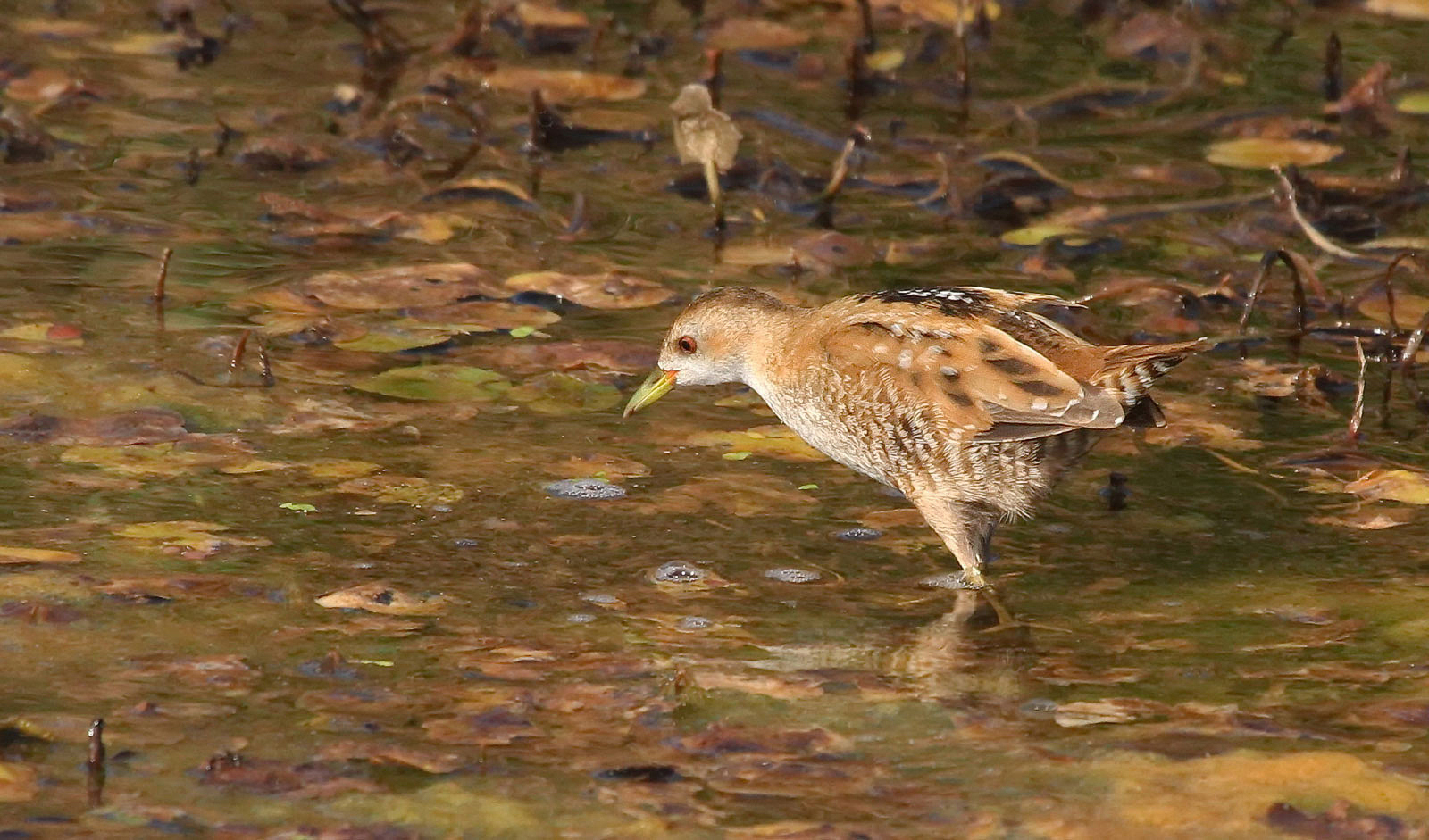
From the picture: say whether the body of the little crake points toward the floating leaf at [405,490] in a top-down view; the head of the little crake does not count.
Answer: yes

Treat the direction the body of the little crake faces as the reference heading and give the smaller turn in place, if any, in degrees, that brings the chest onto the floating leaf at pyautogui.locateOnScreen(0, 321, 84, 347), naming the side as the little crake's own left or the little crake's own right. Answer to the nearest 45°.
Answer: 0° — it already faces it

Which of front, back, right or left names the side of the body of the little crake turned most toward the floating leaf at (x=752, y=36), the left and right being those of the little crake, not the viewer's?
right

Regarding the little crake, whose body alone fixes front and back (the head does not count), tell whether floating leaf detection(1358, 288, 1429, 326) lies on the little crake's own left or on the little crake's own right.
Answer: on the little crake's own right

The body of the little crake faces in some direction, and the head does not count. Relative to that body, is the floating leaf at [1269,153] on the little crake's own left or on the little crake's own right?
on the little crake's own right

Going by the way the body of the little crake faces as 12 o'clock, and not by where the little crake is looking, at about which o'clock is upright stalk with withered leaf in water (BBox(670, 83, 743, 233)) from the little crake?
The upright stalk with withered leaf in water is roughly at 2 o'clock from the little crake.

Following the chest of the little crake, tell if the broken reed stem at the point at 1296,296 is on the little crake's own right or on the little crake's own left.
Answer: on the little crake's own right

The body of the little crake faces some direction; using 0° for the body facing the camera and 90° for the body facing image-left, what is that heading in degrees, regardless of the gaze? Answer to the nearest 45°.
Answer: approximately 90°

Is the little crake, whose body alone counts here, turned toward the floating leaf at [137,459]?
yes

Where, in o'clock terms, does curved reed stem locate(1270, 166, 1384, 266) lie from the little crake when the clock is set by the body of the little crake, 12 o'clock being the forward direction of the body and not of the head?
The curved reed stem is roughly at 4 o'clock from the little crake.

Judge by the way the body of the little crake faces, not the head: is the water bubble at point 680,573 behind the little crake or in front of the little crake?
in front

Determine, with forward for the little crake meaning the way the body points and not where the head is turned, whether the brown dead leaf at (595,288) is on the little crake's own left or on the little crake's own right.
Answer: on the little crake's own right
